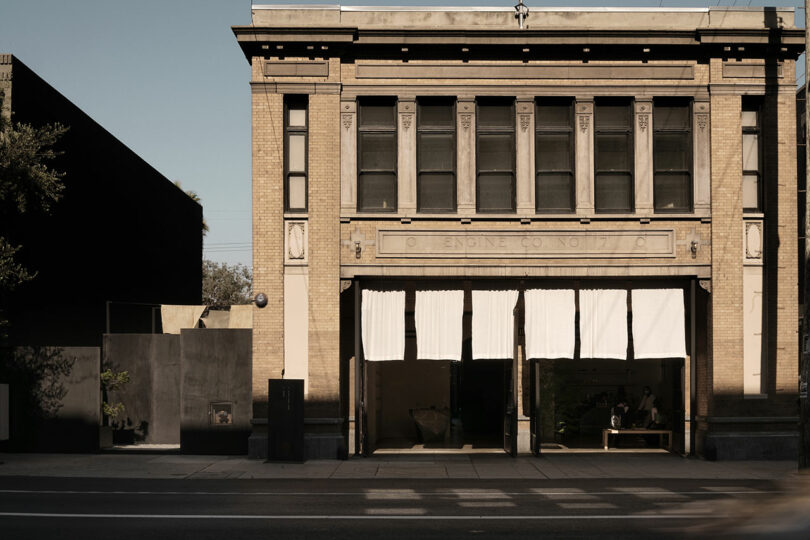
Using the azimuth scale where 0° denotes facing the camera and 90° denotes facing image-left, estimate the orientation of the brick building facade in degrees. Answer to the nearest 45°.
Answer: approximately 0°

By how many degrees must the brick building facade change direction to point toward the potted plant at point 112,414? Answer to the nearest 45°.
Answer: approximately 90° to its right

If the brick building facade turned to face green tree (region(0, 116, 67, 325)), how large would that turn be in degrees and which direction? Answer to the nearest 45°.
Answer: approximately 90° to its right

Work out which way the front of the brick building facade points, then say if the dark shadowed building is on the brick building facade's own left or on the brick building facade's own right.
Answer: on the brick building facade's own right
